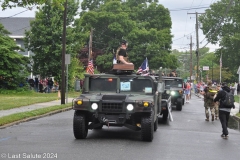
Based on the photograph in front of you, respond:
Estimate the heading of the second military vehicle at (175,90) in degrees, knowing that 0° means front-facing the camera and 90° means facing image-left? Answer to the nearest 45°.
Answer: approximately 0°

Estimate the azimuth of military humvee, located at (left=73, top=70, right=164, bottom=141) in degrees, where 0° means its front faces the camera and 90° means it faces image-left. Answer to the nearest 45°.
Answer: approximately 0°

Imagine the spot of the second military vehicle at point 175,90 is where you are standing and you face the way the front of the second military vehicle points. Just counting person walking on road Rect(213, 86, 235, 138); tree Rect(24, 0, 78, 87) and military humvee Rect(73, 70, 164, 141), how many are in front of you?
2

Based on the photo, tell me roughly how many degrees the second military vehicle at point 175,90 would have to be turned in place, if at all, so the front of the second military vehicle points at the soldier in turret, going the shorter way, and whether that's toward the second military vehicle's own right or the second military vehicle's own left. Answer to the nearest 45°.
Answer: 0° — it already faces them

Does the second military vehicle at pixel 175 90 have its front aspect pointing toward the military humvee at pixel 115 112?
yes

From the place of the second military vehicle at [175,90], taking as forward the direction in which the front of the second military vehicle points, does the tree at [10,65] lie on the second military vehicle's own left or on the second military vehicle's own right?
on the second military vehicle's own right

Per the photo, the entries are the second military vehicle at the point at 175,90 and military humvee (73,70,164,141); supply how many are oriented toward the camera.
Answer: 2
